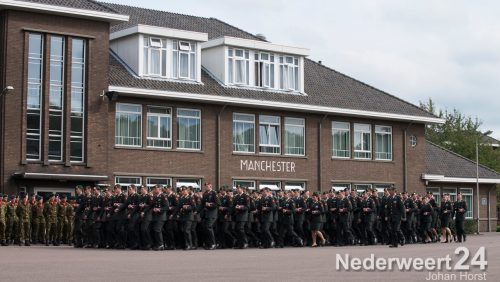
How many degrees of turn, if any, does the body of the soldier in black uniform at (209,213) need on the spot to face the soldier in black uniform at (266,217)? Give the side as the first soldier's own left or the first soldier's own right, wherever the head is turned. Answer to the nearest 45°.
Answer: approximately 180°

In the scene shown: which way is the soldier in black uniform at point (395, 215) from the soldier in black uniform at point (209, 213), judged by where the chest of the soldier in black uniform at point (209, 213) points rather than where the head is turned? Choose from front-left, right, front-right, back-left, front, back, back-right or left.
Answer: back-left

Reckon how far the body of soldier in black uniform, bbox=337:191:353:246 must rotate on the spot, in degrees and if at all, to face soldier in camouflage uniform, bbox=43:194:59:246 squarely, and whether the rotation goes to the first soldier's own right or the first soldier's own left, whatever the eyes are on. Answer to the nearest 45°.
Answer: approximately 45° to the first soldier's own right

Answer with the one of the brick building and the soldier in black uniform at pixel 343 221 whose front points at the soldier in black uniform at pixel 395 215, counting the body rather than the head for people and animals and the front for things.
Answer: the brick building

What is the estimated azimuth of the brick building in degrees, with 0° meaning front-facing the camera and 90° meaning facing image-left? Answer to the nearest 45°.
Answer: approximately 315°

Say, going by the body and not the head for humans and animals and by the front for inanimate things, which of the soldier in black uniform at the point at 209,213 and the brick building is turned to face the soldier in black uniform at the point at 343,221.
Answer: the brick building

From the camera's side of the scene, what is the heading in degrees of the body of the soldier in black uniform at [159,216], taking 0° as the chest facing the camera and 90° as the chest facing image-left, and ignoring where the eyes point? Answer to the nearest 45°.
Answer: approximately 45°

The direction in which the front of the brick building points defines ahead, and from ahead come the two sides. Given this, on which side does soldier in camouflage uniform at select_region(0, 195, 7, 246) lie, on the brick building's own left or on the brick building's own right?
on the brick building's own right

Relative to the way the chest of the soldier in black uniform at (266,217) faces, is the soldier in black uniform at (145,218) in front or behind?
in front
